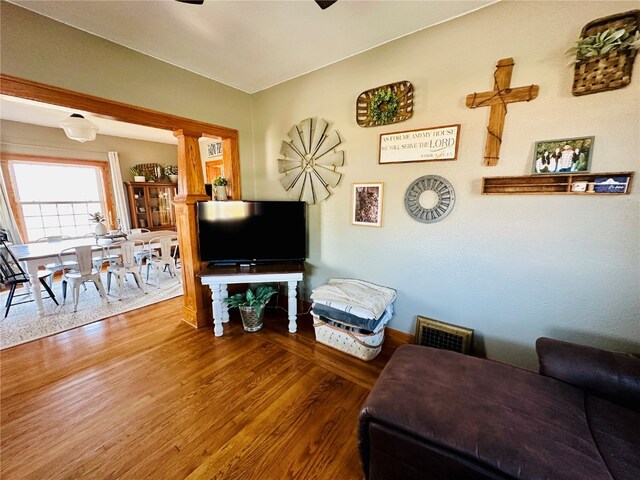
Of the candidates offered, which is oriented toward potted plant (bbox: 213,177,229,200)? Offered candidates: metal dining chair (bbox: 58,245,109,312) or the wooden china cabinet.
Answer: the wooden china cabinet

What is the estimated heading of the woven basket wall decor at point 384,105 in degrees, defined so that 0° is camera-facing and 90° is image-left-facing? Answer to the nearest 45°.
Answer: approximately 45°

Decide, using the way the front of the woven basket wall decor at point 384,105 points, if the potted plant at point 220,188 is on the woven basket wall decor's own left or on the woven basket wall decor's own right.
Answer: on the woven basket wall decor's own right

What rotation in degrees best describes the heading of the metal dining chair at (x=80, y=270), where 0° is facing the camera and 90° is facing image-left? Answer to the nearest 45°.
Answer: approximately 135°

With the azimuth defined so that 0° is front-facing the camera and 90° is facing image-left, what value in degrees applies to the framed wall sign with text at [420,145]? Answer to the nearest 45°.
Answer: approximately 45°

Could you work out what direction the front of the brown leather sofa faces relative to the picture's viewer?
facing away from the viewer and to the left of the viewer

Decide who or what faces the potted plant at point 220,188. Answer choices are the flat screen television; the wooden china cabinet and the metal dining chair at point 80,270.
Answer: the wooden china cabinet

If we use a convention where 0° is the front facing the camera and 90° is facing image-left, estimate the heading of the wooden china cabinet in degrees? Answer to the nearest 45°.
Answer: approximately 0°
